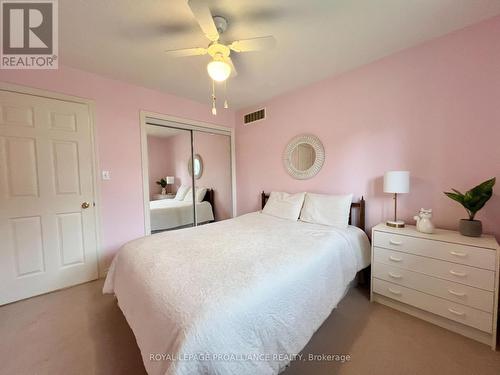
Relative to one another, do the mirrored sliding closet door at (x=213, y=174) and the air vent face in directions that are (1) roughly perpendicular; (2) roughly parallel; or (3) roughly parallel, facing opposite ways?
roughly perpendicular

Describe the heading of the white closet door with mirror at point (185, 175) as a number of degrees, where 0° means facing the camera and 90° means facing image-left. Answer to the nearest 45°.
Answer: approximately 315°

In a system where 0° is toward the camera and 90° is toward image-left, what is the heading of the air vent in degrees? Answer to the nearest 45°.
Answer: approximately 45°

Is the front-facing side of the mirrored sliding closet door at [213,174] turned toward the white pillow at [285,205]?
yes

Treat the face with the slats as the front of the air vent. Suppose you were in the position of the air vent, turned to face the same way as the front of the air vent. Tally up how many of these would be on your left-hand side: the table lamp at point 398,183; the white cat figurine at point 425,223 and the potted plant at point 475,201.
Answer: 3

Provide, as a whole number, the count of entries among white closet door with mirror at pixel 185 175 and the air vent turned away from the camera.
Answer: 0

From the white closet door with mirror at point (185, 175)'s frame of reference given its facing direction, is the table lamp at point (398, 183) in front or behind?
in front

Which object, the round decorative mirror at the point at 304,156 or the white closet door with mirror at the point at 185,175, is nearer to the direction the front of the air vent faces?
the white closet door with mirror

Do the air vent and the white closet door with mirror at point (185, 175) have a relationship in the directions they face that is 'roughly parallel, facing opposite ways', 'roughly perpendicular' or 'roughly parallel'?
roughly perpendicular

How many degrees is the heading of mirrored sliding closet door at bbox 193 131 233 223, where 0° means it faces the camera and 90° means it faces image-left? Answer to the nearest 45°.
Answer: approximately 315°

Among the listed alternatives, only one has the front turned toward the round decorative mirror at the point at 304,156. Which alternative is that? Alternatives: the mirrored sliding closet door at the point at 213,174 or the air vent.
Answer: the mirrored sliding closet door

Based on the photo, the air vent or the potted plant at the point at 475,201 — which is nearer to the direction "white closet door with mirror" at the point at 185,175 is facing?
the potted plant

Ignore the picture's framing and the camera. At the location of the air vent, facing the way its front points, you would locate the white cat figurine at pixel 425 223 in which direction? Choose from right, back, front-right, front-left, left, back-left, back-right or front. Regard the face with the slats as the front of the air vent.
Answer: left

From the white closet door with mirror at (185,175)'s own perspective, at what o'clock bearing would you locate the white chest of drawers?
The white chest of drawers is roughly at 12 o'clock from the white closet door with mirror.

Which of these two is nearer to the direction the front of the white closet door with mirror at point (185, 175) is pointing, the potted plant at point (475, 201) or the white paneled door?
the potted plant

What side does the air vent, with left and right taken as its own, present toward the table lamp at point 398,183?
left

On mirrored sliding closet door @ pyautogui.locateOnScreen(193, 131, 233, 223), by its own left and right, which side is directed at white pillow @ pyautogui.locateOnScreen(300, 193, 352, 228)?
front

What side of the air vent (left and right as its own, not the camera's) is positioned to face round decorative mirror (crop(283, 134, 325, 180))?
left
